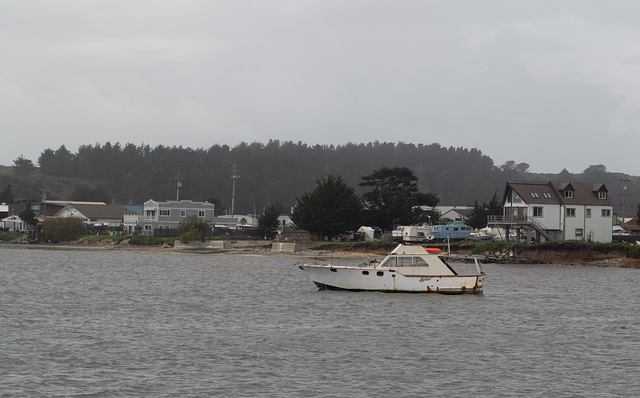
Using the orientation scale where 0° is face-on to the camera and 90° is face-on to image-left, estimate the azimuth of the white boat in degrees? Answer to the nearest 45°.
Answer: approximately 90°
